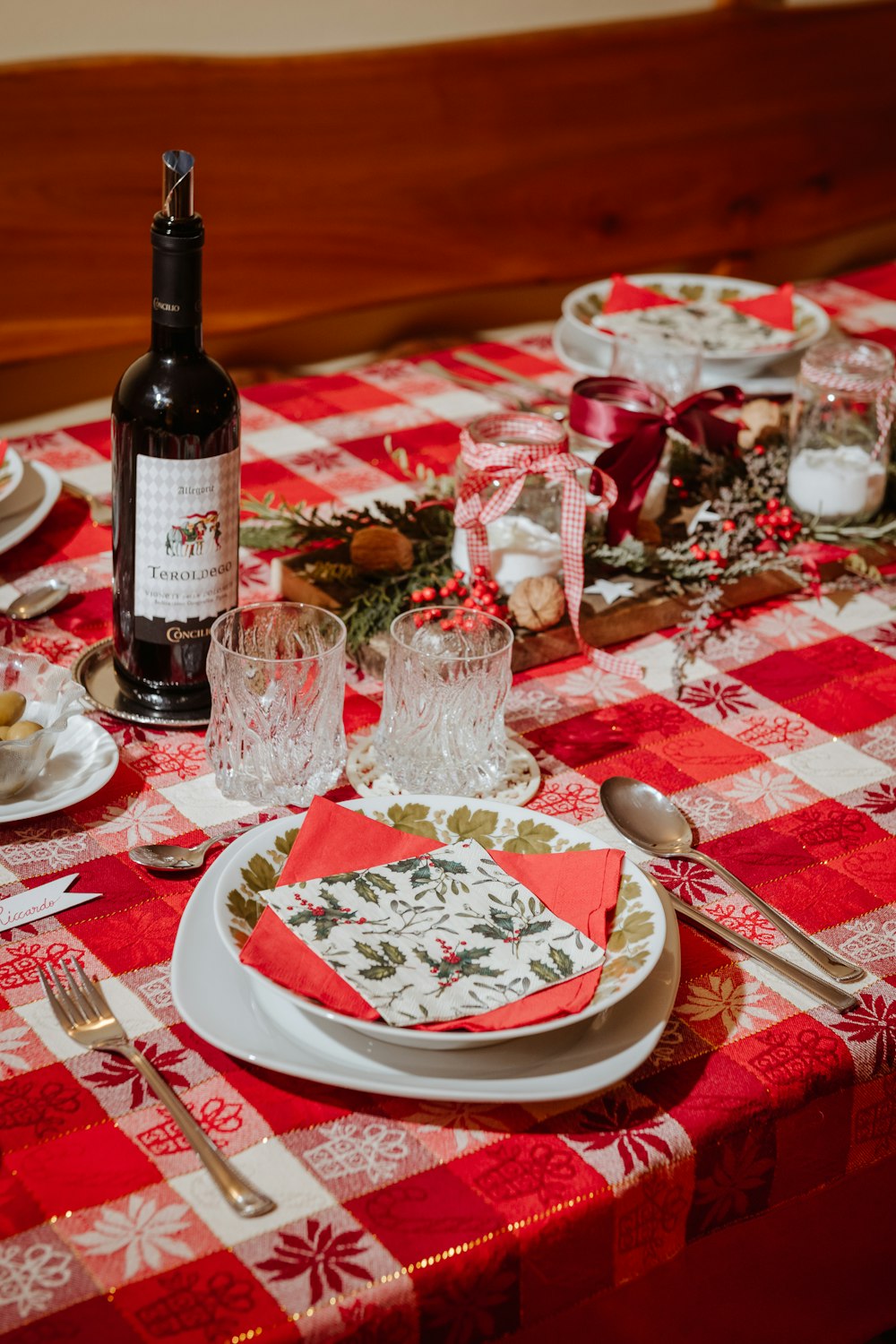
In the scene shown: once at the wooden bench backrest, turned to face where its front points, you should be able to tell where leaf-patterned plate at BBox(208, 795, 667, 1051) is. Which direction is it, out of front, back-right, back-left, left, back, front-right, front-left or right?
front

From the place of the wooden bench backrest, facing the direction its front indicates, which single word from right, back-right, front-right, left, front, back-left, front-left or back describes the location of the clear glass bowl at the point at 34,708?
front

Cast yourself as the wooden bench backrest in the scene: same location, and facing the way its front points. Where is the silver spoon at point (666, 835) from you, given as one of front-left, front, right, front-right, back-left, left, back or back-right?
front

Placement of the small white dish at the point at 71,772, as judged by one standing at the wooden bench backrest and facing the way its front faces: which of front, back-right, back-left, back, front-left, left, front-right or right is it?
front

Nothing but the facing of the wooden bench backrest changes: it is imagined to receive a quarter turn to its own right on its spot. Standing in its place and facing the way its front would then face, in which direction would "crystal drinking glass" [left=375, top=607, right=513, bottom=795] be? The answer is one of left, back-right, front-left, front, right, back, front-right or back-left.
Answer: left

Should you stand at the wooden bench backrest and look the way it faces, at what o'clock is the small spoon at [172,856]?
The small spoon is roughly at 12 o'clock from the wooden bench backrest.

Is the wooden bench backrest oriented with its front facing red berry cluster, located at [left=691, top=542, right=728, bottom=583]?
yes

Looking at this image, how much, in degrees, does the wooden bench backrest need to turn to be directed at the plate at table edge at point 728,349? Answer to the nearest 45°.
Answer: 0° — it already faces it

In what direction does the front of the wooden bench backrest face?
toward the camera

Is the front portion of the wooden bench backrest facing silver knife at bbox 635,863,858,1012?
yes

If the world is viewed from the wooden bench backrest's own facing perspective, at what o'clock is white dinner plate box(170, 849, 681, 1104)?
The white dinner plate is roughly at 12 o'clock from the wooden bench backrest.

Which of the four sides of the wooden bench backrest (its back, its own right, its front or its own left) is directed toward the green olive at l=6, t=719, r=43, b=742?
front

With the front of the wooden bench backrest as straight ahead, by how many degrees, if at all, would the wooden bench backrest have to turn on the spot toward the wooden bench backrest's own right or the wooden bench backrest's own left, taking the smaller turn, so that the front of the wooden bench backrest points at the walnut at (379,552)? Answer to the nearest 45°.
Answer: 0° — it already faces it

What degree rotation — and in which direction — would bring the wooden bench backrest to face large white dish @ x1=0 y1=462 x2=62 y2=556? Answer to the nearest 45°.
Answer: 0° — it already faces it

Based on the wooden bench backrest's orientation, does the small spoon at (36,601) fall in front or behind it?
in front

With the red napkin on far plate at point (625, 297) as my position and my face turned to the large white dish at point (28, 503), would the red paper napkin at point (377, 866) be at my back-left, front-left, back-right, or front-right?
front-left

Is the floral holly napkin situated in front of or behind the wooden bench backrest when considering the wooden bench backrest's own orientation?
in front
